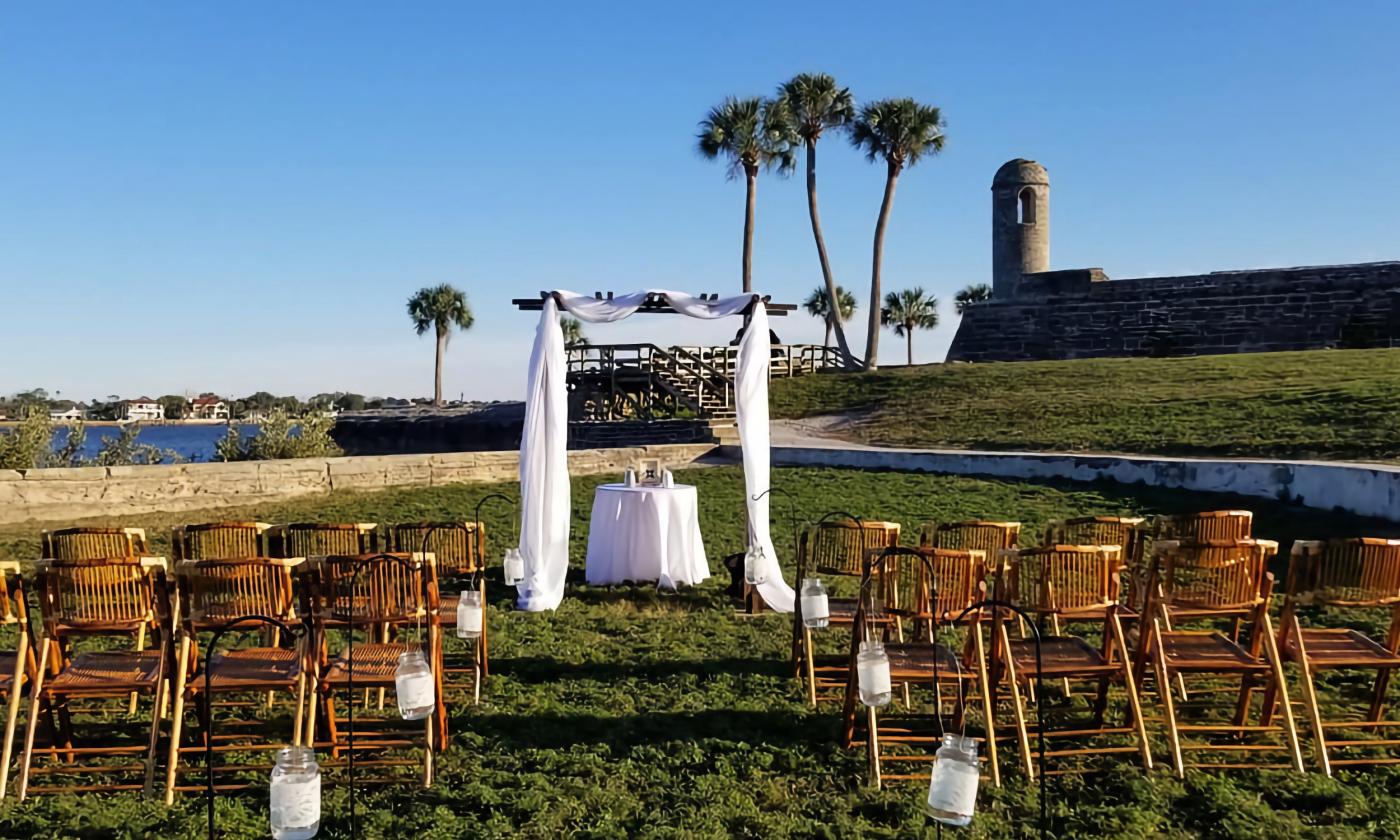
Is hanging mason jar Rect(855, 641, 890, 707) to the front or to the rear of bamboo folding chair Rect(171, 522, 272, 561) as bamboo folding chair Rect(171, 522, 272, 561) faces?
to the rear

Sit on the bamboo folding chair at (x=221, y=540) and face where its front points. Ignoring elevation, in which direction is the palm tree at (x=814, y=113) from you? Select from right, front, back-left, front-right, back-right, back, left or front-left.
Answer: front-right

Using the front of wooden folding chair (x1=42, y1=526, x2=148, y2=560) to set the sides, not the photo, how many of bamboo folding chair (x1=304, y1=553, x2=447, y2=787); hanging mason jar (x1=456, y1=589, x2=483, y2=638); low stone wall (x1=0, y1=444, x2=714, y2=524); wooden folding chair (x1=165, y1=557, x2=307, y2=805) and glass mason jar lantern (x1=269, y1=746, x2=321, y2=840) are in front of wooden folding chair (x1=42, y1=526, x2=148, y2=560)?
1

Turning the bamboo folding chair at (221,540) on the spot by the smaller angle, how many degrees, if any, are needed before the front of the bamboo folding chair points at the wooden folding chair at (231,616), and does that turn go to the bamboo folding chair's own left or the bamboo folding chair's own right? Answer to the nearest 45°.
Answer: approximately 180°

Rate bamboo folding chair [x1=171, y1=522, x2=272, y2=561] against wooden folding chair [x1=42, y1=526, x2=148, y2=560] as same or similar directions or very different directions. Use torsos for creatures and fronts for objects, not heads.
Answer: same or similar directions

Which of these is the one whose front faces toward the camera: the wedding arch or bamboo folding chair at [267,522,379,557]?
the wedding arch

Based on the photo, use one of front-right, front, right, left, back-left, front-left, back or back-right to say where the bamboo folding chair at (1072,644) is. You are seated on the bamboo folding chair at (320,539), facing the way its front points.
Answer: back-right

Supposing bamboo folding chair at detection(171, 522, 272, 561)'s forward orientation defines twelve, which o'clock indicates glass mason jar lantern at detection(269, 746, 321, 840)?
The glass mason jar lantern is roughly at 6 o'clock from the bamboo folding chair.

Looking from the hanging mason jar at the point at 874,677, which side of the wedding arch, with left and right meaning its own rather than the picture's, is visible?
front

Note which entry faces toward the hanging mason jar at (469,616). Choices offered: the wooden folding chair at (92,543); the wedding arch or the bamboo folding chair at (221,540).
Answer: the wedding arch

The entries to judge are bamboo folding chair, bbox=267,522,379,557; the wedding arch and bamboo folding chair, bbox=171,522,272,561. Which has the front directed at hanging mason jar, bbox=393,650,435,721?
the wedding arch

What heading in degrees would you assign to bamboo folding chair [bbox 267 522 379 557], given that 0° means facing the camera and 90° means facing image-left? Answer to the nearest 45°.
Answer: approximately 180°

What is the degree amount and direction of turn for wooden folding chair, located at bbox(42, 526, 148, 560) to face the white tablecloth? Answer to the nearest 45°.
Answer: approximately 90° to its right

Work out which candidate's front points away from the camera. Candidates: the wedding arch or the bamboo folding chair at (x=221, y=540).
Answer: the bamboo folding chair

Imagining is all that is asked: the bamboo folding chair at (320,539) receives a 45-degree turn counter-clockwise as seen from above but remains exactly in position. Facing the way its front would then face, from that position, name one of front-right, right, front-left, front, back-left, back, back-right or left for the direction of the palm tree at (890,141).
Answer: right

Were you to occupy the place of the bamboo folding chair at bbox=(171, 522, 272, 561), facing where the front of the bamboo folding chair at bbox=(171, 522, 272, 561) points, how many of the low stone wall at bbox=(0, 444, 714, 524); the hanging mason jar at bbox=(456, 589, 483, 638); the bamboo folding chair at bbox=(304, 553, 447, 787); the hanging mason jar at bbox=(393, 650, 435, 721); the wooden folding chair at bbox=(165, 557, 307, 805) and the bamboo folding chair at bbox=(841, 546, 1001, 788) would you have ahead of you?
1

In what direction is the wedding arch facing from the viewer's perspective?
toward the camera

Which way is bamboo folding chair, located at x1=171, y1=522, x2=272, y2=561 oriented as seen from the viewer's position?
away from the camera
